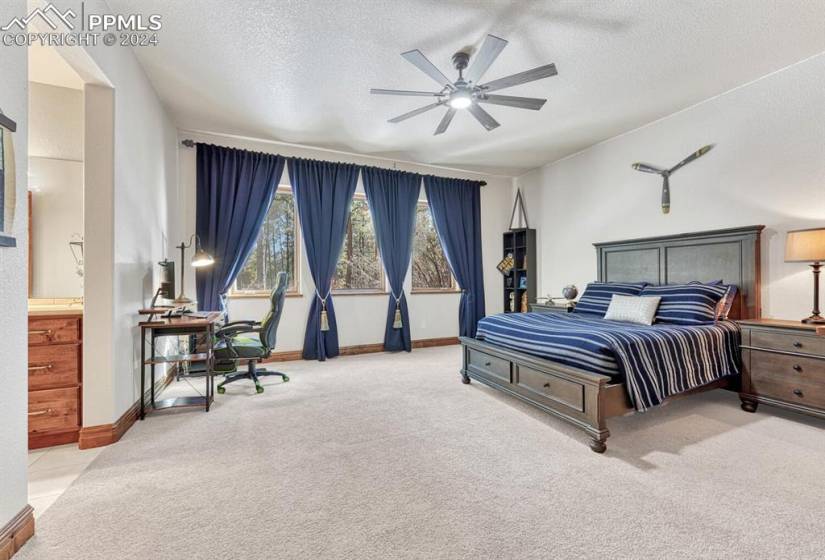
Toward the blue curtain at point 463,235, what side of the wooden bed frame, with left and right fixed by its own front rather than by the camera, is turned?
right

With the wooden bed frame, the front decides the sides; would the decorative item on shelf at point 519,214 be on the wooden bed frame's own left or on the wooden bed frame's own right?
on the wooden bed frame's own right

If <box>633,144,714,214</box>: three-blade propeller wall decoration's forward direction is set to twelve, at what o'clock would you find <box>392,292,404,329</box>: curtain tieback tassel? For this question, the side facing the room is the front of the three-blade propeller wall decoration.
The curtain tieback tassel is roughly at 1 o'clock from the three-blade propeller wall decoration.

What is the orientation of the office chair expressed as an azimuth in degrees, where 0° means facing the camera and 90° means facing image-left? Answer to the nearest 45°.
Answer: approximately 90°

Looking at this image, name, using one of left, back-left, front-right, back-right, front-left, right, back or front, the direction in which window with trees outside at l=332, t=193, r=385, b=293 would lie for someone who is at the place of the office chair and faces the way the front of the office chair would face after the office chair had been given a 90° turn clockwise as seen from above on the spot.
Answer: front-right

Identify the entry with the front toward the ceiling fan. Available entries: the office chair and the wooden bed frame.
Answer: the wooden bed frame

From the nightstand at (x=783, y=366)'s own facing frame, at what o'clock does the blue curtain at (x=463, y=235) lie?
The blue curtain is roughly at 2 o'clock from the nightstand.

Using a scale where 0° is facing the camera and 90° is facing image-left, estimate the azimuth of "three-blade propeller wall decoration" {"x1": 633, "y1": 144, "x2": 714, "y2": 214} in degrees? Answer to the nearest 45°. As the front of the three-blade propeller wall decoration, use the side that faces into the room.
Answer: approximately 45°

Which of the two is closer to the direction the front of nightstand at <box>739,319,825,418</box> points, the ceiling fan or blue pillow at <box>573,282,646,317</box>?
the ceiling fan

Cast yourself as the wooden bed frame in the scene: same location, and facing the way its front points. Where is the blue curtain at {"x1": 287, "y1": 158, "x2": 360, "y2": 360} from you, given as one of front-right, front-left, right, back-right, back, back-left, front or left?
front-right
